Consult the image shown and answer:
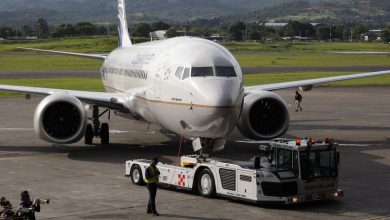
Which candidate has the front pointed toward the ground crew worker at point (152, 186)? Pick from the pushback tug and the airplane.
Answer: the airplane

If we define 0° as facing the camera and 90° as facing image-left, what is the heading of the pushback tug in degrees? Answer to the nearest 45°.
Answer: approximately 315°

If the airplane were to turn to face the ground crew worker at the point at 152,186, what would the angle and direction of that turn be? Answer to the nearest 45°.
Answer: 0° — it already faces them

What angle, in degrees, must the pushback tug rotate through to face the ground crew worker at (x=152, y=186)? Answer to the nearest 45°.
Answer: approximately 135° to its right

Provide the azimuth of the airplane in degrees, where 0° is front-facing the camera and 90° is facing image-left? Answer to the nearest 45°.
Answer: approximately 0°

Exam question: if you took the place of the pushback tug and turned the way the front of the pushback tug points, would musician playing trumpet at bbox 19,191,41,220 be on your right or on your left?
on your right

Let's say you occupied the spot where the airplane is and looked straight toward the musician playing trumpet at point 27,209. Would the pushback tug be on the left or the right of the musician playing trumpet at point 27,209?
left
